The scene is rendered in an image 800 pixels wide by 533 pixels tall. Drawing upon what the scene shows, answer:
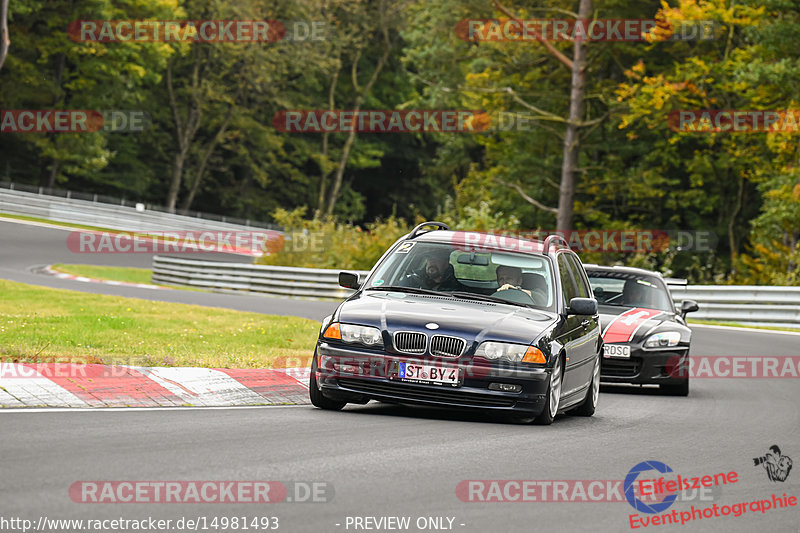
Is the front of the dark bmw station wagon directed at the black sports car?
no

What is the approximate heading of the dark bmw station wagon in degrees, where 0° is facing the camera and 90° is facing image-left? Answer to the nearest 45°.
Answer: approximately 45°

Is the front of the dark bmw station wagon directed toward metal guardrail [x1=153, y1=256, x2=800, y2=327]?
no
